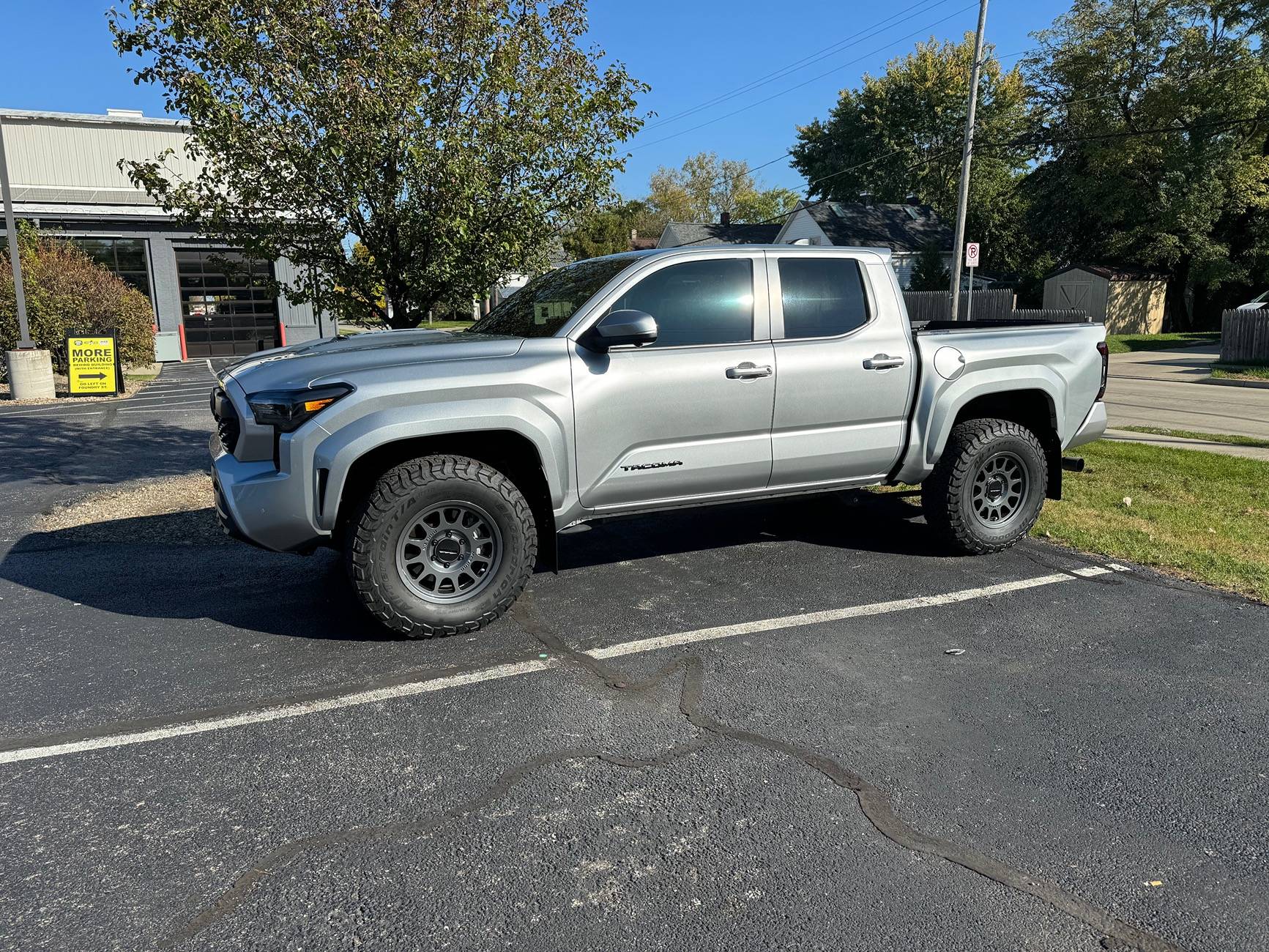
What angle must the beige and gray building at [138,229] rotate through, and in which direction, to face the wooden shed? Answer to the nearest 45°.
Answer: approximately 90° to its left

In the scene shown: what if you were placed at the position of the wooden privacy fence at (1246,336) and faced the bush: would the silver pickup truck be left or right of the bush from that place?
left

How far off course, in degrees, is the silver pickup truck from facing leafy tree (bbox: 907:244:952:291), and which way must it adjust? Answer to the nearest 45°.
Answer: approximately 135° to its right

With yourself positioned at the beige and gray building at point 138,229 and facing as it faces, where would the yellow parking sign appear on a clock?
The yellow parking sign is roughly at 12 o'clock from the beige and gray building.

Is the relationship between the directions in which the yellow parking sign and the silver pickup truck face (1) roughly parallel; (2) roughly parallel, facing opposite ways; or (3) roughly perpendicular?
roughly perpendicular

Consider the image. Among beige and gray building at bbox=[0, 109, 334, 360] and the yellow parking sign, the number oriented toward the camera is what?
2

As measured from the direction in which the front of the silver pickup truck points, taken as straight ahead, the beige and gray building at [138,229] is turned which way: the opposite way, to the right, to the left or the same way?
to the left

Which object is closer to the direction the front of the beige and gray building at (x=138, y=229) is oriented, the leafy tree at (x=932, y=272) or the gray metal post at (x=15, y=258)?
the gray metal post

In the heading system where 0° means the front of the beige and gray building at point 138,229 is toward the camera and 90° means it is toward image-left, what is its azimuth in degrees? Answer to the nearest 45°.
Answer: approximately 0°

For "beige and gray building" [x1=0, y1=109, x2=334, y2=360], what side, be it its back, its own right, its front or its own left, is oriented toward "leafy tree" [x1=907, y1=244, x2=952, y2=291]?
left

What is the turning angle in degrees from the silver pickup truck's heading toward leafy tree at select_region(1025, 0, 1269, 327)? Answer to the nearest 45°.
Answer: approximately 180°
